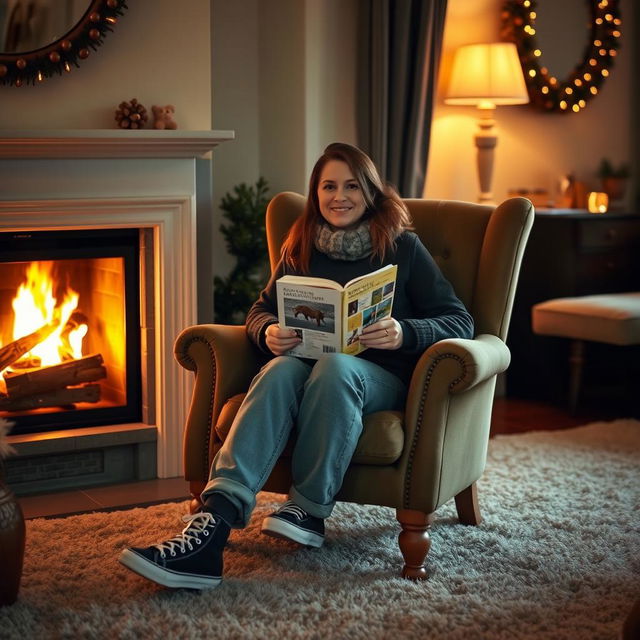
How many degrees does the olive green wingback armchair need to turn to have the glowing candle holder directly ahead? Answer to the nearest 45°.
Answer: approximately 180°

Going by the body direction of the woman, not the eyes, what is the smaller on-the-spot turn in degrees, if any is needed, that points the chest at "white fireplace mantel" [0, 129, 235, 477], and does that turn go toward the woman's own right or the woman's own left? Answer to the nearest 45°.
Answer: approximately 90° to the woman's own right

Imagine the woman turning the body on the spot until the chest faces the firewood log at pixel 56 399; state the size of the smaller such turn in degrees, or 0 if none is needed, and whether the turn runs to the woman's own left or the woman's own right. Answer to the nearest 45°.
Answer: approximately 90° to the woman's own right

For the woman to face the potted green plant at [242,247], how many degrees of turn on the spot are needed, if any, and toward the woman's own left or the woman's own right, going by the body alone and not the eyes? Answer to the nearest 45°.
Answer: approximately 135° to the woman's own right

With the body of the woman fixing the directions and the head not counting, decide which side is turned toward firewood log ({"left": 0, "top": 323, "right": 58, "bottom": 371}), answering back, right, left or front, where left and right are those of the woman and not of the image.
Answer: right

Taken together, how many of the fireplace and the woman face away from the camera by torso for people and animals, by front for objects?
0

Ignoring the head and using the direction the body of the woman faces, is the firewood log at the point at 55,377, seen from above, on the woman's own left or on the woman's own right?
on the woman's own right

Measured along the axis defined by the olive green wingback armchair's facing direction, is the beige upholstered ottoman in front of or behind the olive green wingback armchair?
behind

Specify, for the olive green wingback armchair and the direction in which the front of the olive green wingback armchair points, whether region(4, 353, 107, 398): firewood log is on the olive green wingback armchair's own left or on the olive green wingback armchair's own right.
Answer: on the olive green wingback armchair's own right

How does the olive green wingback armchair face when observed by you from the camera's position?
facing the viewer and to the left of the viewer

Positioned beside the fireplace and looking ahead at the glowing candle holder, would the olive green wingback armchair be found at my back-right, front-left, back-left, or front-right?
front-right

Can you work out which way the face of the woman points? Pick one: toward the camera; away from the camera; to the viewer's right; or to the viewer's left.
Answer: toward the camera

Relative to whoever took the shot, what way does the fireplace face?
facing the viewer and to the right of the viewer
